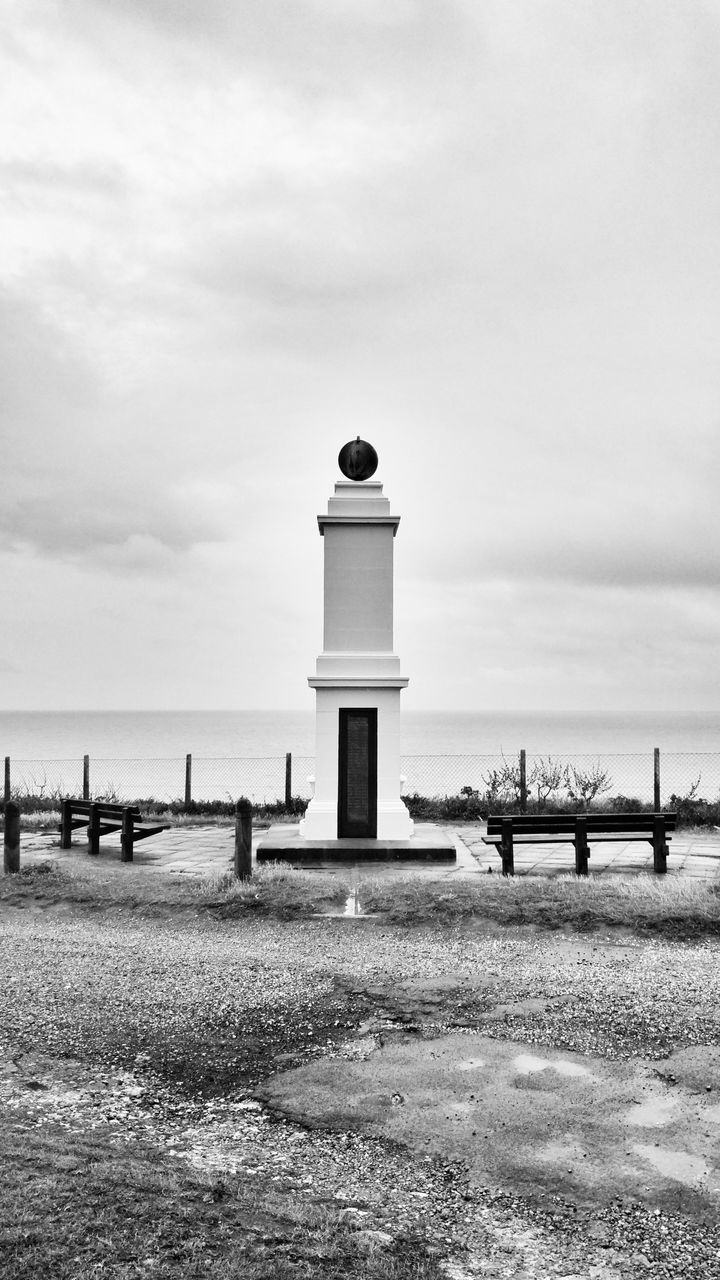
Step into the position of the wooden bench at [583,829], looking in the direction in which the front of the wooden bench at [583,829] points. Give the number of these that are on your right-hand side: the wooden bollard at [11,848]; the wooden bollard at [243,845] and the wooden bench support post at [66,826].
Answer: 0

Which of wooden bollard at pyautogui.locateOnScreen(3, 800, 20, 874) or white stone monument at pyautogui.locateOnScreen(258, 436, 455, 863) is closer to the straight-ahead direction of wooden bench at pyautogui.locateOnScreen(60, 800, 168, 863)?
the white stone monument

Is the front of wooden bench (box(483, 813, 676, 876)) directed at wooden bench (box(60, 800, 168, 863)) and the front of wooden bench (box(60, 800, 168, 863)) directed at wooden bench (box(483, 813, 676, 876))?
no

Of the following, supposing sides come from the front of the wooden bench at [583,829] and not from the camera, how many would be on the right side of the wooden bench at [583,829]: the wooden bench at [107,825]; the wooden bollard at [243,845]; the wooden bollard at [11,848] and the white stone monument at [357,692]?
0

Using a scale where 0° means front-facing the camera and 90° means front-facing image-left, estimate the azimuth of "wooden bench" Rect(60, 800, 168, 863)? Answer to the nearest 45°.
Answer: approximately 225°

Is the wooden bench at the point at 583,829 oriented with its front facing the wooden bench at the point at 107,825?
no

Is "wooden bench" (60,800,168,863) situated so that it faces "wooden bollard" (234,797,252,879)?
no

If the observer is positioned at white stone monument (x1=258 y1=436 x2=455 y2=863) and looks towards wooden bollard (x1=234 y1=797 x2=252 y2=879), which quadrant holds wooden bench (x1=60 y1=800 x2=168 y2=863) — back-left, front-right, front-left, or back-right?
front-right

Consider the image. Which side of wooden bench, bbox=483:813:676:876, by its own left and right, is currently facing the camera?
back

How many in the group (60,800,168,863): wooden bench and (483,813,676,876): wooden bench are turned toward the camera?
0

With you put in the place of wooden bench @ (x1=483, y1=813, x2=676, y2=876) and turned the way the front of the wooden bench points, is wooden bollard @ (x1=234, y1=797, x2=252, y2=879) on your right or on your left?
on your left

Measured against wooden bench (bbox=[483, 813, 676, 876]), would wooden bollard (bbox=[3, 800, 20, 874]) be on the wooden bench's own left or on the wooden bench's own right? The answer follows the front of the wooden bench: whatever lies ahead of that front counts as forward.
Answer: on the wooden bench's own left

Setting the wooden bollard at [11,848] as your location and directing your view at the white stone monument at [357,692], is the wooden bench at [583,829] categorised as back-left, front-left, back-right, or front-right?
front-right

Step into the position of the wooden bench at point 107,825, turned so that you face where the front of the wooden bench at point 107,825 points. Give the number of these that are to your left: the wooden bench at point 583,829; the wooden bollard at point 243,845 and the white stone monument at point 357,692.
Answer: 0

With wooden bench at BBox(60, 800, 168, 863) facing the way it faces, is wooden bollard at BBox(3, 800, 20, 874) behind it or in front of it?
behind
